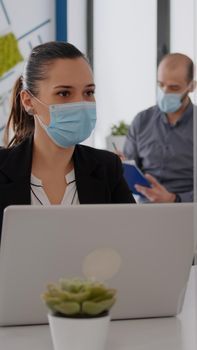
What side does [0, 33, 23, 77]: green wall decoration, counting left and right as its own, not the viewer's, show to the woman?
front

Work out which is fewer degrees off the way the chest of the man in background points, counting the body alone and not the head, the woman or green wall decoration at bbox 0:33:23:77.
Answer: the woman

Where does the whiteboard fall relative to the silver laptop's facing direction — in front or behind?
in front

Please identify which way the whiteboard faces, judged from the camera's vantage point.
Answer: facing the viewer

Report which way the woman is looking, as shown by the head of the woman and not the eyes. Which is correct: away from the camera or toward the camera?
toward the camera

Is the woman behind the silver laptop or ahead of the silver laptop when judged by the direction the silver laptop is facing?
ahead

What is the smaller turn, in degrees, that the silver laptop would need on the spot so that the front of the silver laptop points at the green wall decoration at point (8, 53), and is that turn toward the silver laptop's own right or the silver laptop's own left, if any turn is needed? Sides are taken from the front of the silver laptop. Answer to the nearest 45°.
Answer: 0° — it already faces it

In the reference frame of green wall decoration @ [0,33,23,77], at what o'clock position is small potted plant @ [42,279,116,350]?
The small potted plant is roughly at 12 o'clock from the green wall decoration.

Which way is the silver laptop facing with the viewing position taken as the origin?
facing away from the viewer

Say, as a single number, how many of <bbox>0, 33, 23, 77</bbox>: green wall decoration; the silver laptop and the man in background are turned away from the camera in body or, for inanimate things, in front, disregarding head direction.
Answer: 1

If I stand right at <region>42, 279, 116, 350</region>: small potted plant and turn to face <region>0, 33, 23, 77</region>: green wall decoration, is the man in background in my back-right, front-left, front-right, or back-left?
front-right

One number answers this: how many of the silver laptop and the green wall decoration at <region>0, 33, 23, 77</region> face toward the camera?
1

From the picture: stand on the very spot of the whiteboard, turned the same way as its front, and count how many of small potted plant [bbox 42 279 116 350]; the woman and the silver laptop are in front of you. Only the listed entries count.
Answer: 3

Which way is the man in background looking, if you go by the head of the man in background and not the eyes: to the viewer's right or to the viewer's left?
to the viewer's left

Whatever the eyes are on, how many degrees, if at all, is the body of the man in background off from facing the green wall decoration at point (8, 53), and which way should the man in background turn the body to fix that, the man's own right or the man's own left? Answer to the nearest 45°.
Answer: approximately 90° to the man's own right
